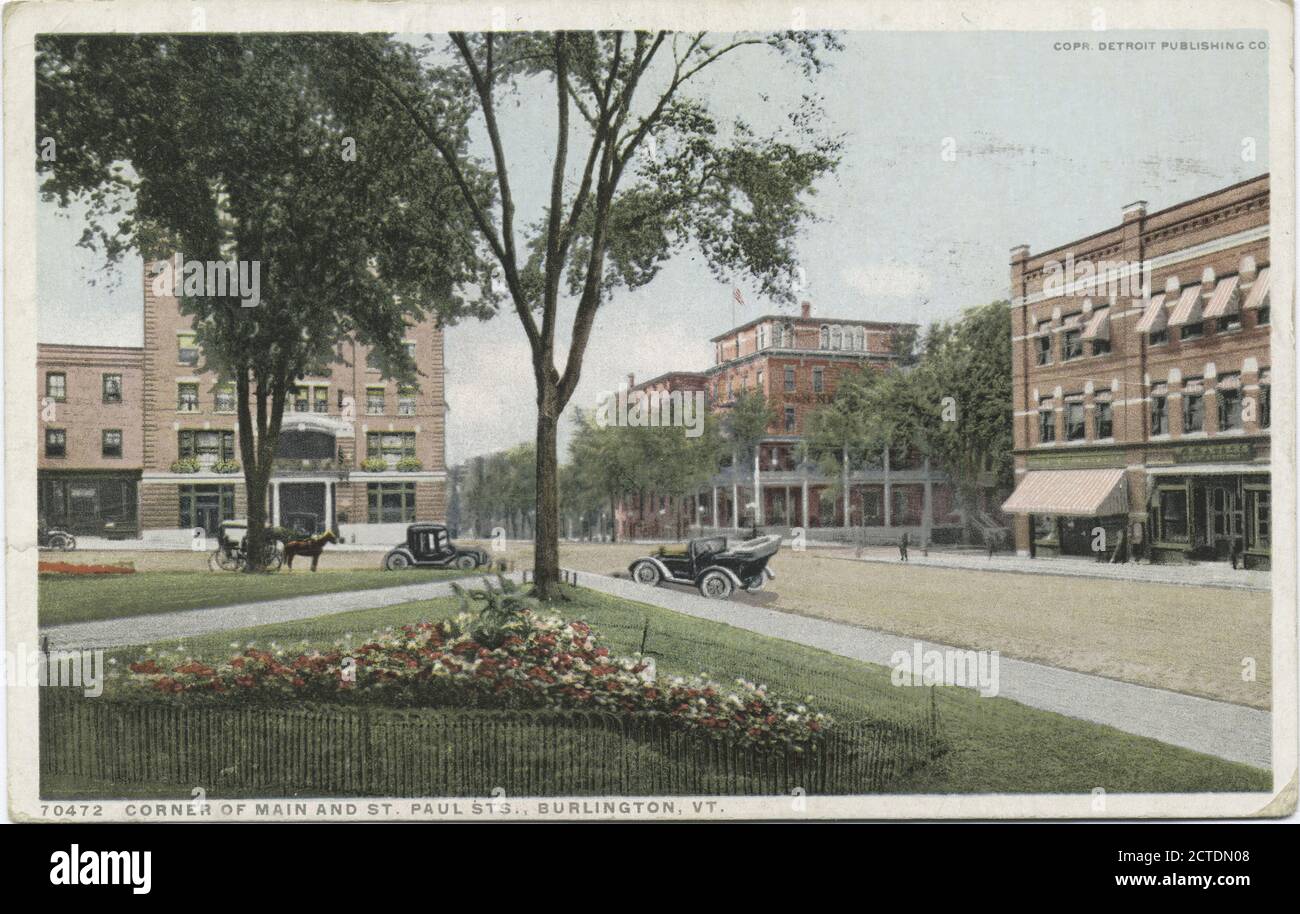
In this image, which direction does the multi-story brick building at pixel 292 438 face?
toward the camera

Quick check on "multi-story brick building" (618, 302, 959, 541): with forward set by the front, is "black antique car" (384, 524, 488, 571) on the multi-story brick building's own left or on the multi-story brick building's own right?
on the multi-story brick building's own right

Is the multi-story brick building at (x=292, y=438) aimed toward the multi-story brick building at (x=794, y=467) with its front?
no

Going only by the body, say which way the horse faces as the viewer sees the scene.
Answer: to the viewer's right

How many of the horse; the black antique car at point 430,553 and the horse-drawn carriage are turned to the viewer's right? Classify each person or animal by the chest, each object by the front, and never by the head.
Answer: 3

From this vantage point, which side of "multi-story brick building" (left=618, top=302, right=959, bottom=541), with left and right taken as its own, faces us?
front

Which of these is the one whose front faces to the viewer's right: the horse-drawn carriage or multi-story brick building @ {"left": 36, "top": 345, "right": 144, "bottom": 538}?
the horse-drawn carriage

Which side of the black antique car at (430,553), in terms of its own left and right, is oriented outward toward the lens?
right

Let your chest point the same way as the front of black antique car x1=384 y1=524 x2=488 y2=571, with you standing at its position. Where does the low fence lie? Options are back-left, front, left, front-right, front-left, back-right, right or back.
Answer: right

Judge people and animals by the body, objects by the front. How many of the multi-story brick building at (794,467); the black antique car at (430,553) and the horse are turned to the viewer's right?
2
